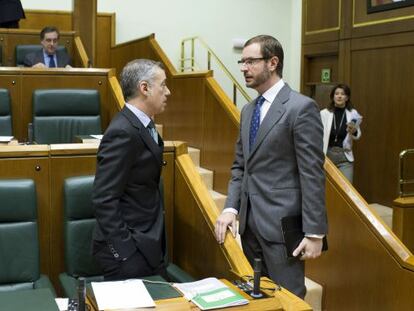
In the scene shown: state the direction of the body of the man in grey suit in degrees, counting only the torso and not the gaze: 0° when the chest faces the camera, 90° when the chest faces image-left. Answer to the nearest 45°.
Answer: approximately 45°

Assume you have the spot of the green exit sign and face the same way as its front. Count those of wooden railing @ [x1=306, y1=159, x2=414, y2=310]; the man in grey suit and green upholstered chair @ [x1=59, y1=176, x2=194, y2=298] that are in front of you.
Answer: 3

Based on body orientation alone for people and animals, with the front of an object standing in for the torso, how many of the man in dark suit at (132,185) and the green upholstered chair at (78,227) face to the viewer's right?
1

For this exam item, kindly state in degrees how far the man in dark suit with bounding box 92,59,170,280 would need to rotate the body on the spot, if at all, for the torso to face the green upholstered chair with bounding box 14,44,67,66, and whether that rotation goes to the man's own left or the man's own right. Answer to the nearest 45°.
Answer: approximately 90° to the man's own left

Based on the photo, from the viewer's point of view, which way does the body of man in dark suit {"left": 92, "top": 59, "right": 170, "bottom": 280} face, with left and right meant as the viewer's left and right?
facing to the right of the viewer

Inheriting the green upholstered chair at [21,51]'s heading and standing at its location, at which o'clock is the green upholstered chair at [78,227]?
the green upholstered chair at [78,227] is roughly at 12 o'clock from the green upholstered chair at [21,51].

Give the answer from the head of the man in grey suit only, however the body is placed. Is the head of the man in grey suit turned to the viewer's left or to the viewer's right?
to the viewer's left
